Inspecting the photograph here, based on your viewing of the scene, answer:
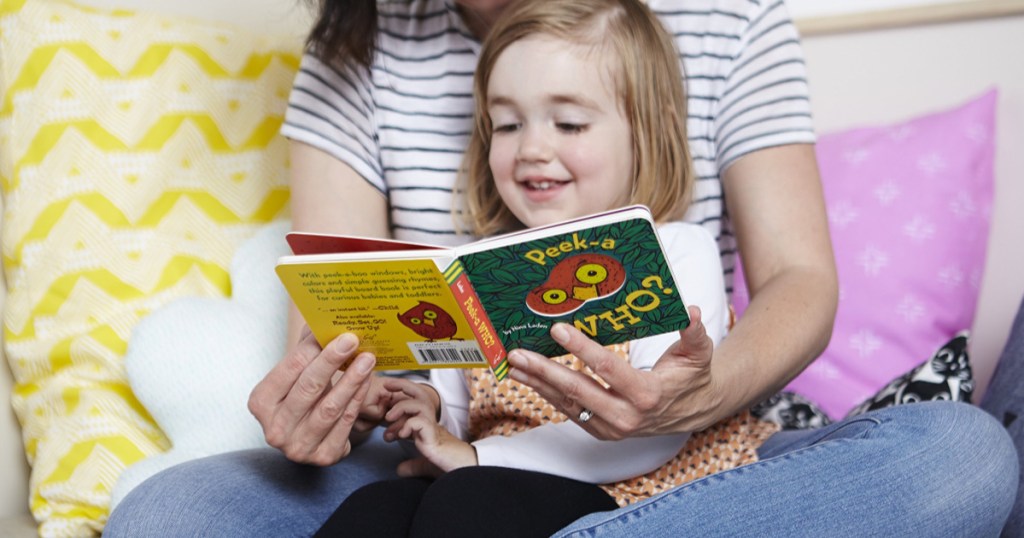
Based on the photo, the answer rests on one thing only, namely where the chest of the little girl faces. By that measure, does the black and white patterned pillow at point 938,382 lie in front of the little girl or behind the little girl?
behind

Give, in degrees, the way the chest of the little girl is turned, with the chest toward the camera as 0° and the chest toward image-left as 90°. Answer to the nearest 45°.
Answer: approximately 45°

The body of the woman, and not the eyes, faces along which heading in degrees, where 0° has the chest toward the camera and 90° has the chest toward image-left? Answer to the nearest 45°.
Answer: approximately 0°

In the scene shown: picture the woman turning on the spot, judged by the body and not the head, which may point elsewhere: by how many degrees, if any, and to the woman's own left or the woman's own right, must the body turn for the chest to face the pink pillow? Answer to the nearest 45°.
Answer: approximately 135° to the woman's own left

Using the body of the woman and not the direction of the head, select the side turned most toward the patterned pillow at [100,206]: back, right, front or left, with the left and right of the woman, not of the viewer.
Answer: right
